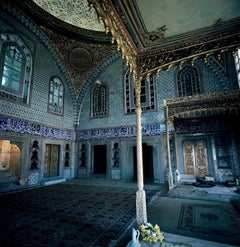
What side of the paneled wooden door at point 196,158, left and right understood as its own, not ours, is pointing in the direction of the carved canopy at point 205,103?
front

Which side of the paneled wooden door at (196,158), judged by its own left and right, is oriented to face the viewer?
front

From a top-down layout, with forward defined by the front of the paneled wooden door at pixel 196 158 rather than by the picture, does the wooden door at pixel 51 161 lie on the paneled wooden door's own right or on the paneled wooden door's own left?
on the paneled wooden door's own right

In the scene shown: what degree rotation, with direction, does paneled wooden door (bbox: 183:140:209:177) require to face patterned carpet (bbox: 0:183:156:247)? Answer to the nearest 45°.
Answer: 0° — it already faces it

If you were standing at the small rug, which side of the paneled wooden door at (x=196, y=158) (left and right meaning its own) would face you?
front

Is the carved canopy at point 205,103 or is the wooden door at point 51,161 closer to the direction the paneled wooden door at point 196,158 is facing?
the carved canopy
